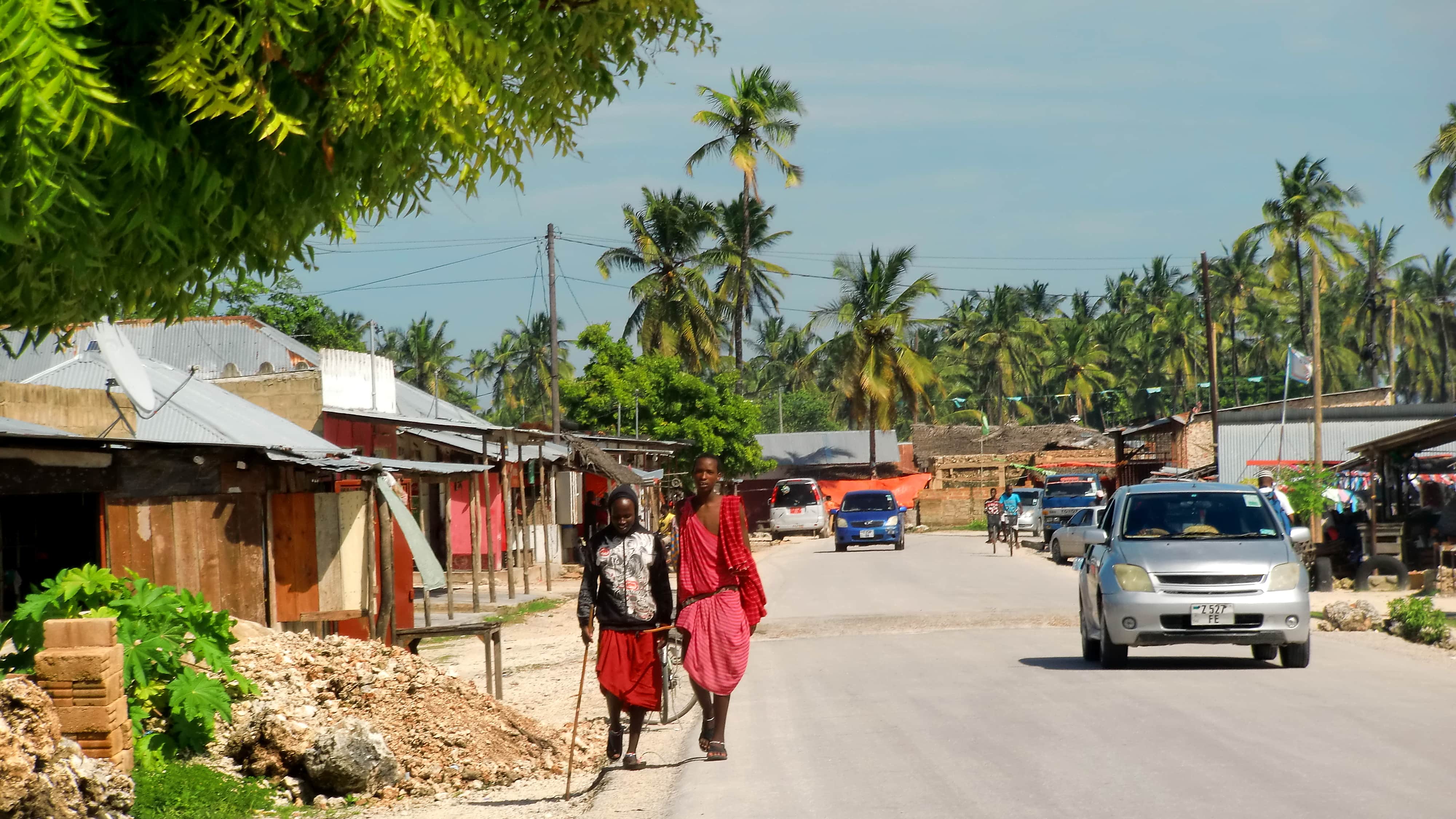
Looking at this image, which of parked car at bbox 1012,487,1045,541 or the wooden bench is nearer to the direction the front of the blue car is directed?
the wooden bench

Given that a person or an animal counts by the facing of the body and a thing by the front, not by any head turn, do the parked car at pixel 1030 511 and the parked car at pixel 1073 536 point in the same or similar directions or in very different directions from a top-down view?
same or similar directions

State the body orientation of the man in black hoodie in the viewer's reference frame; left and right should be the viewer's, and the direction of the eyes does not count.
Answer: facing the viewer

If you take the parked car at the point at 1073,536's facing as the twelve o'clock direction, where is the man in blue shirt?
The man in blue shirt is roughly at 4 o'clock from the parked car.

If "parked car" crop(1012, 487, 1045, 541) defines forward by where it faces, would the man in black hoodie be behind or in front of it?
in front

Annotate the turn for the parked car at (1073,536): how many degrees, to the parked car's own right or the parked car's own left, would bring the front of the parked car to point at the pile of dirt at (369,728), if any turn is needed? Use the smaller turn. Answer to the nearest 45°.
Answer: approximately 45° to the parked car's own left

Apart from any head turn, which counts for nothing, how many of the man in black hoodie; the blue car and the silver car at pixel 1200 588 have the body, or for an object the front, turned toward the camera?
3

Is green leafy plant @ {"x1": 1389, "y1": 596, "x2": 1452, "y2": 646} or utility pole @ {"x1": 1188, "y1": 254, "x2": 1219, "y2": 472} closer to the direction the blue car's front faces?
the green leafy plant

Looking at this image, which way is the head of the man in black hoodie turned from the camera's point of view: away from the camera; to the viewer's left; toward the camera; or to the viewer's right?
toward the camera

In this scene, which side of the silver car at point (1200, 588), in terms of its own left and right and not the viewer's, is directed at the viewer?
front

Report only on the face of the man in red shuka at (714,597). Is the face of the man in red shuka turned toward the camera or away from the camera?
toward the camera

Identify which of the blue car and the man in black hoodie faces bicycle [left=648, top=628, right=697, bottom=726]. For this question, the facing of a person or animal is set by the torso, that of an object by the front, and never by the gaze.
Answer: the blue car

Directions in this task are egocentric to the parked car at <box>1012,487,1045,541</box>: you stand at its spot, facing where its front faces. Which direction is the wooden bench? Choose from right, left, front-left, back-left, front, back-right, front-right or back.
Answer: front-left

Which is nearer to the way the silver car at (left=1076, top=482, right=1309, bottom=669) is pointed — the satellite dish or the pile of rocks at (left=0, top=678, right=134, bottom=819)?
the pile of rocks

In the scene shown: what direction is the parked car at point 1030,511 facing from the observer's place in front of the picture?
facing the viewer and to the left of the viewer
